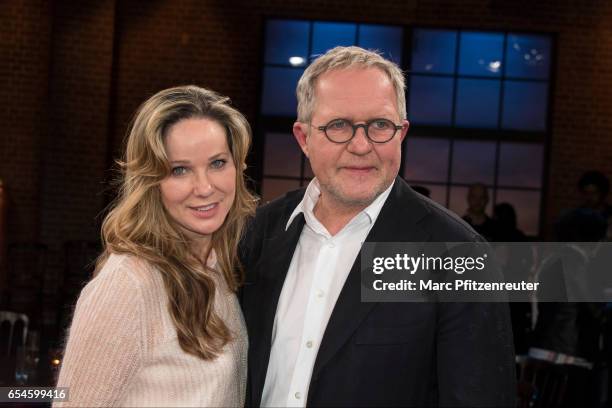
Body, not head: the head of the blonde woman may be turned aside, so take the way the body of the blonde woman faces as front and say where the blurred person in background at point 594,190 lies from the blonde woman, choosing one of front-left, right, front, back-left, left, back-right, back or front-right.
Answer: left

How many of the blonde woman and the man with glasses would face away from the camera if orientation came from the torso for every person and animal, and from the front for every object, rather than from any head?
0

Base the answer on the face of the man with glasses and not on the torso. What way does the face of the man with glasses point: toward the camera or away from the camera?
toward the camera

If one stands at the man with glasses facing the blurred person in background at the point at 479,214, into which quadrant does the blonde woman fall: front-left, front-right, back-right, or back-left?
back-left

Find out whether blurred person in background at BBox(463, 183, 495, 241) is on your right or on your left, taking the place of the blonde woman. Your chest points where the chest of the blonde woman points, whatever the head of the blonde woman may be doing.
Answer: on your left

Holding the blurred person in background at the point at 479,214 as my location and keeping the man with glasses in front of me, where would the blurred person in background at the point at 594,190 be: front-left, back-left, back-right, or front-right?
back-left

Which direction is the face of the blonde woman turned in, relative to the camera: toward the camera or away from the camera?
toward the camera

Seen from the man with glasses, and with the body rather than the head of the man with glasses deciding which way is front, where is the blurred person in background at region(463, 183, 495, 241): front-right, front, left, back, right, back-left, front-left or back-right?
back-right

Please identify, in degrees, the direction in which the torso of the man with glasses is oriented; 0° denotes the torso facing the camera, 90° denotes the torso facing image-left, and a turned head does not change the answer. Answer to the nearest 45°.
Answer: approximately 45°
